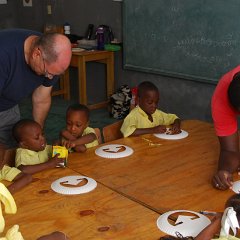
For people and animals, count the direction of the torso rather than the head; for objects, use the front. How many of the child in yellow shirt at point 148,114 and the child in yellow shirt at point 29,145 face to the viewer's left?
0

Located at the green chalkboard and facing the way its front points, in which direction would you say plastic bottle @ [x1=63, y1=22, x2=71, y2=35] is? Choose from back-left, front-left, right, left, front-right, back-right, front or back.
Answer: right

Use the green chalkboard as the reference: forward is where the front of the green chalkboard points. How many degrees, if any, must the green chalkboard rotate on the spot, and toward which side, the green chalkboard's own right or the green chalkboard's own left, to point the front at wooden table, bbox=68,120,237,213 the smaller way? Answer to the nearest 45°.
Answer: approximately 45° to the green chalkboard's own left

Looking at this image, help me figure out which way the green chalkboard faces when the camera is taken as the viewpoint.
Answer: facing the viewer and to the left of the viewer

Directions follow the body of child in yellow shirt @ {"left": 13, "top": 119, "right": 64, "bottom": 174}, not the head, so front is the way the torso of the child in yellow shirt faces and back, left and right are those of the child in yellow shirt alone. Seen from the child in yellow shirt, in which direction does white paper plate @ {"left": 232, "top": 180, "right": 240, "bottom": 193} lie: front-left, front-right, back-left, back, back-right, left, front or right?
front

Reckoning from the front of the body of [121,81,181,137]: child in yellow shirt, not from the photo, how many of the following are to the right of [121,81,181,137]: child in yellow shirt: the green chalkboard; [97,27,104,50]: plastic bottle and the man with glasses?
1

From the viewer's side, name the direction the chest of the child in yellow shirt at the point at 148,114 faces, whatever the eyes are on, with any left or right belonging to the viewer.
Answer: facing the viewer and to the right of the viewer

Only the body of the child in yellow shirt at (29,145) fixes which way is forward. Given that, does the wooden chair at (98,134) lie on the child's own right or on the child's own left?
on the child's own left

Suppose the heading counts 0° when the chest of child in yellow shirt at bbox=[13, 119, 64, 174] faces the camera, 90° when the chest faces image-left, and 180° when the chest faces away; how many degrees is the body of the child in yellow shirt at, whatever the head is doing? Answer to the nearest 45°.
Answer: approximately 315°

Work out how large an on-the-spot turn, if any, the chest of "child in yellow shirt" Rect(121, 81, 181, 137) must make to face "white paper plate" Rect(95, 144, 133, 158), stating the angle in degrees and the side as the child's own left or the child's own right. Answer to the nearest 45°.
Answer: approximately 45° to the child's own right
